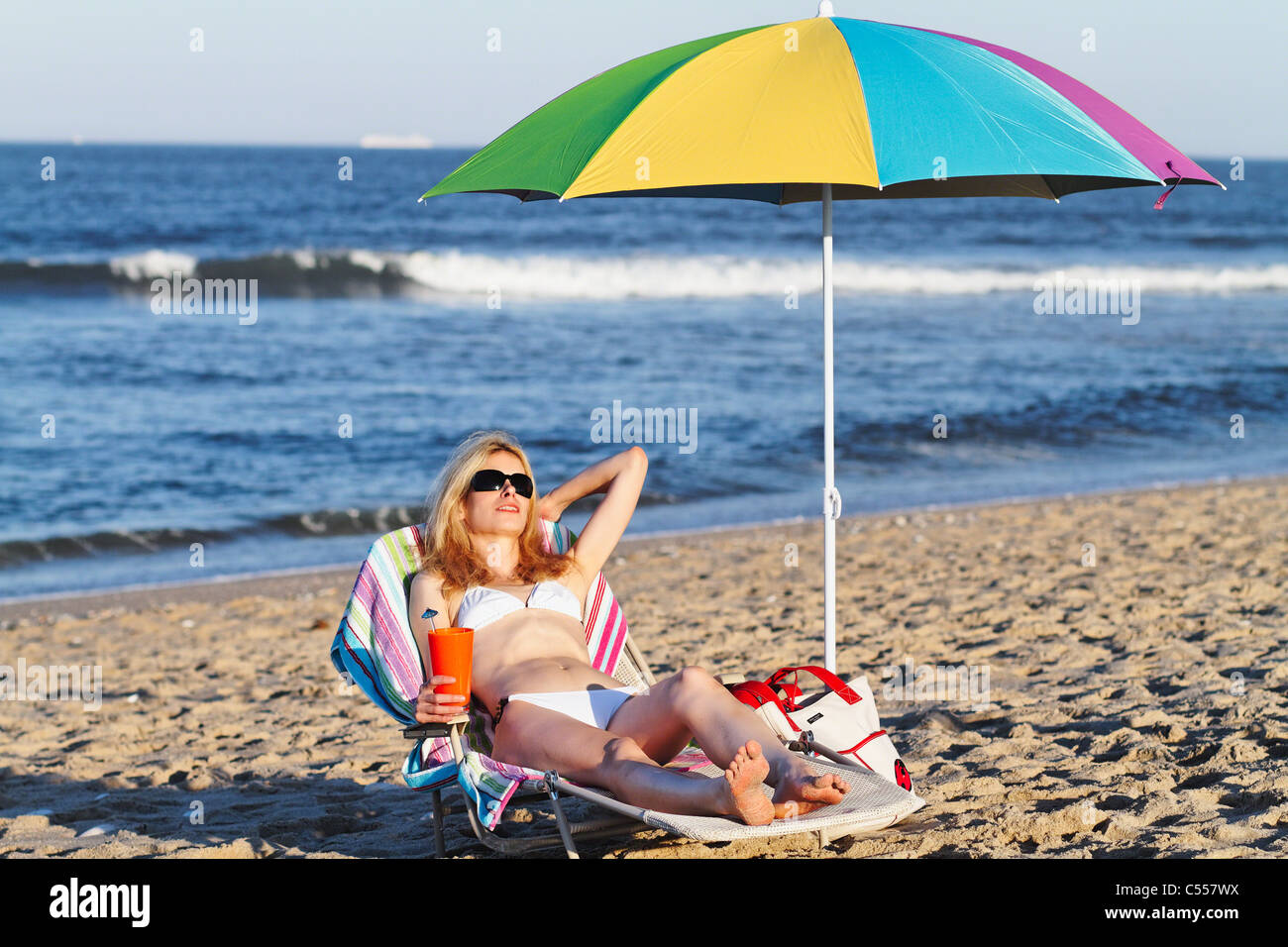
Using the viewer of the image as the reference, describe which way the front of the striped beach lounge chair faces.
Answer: facing the viewer and to the right of the viewer
